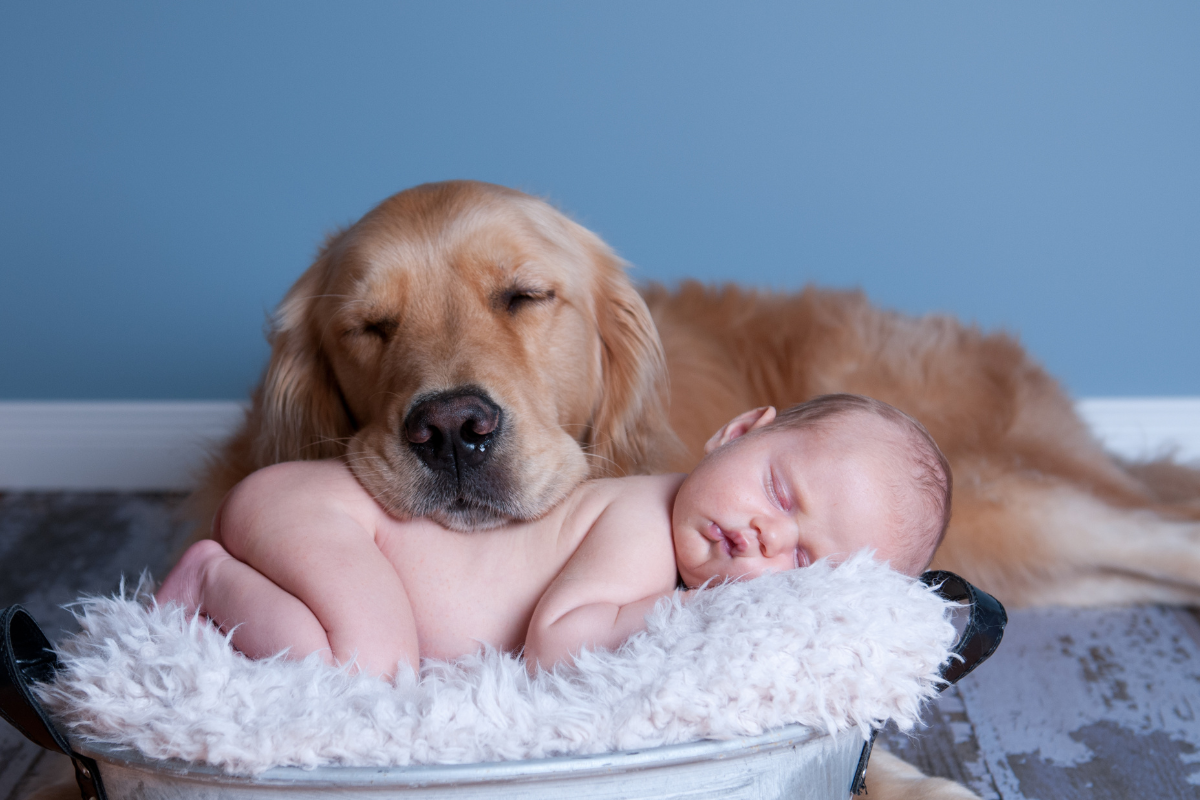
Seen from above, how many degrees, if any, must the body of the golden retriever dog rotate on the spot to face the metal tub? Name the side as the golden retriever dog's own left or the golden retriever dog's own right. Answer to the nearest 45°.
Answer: approximately 45° to the golden retriever dog's own left

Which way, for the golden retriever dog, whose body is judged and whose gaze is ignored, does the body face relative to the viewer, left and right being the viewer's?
facing the viewer and to the left of the viewer

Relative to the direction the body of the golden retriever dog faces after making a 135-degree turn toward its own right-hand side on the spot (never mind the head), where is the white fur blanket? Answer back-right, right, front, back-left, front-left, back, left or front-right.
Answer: back
